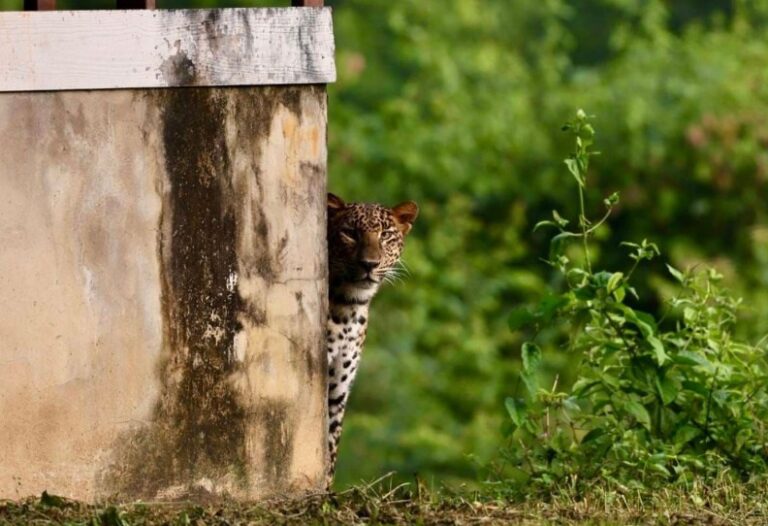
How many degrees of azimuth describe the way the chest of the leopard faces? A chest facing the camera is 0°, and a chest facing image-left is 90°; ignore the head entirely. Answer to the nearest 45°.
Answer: approximately 0°

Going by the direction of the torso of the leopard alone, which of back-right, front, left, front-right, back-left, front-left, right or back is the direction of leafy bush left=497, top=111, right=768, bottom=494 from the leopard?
left
